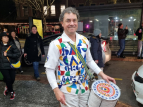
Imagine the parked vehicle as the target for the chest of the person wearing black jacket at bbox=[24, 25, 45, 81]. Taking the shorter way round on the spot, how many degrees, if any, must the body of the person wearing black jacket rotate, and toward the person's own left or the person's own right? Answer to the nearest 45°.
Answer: approximately 45° to the person's own left

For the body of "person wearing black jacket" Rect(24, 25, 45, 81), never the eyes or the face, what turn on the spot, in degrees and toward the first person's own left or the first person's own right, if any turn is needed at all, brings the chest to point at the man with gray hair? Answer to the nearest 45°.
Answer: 0° — they already face them

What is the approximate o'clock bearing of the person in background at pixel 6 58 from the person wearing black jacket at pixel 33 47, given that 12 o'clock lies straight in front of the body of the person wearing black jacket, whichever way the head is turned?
The person in background is roughly at 1 o'clock from the person wearing black jacket.

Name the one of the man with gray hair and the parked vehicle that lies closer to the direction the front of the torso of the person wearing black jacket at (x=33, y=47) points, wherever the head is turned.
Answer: the man with gray hair

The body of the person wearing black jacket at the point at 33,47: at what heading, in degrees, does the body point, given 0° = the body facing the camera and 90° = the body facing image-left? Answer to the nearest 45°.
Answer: approximately 0°
